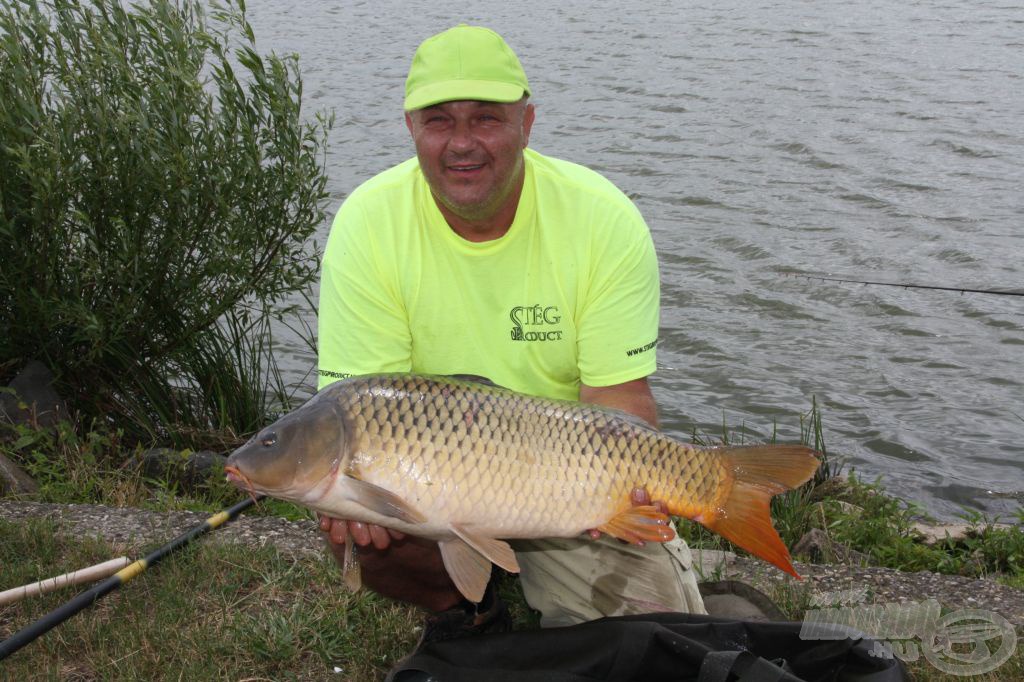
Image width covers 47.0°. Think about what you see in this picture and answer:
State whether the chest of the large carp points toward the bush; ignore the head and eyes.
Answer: no

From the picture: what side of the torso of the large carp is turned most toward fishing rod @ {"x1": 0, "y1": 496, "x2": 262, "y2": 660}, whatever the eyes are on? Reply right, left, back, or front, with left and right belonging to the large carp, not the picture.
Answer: front

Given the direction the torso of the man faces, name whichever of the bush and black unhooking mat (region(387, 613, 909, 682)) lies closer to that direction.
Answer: the black unhooking mat

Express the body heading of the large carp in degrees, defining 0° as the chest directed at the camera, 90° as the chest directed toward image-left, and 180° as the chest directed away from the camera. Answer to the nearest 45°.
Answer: approximately 90°

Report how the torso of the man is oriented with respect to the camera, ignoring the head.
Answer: toward the camera

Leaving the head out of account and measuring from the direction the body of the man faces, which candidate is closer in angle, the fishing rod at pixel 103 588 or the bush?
the fishing rod

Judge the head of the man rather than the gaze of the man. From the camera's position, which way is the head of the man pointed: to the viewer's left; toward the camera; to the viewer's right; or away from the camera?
toward the camera

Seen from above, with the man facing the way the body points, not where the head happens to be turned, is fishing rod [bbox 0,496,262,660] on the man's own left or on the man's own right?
on the man's own right
